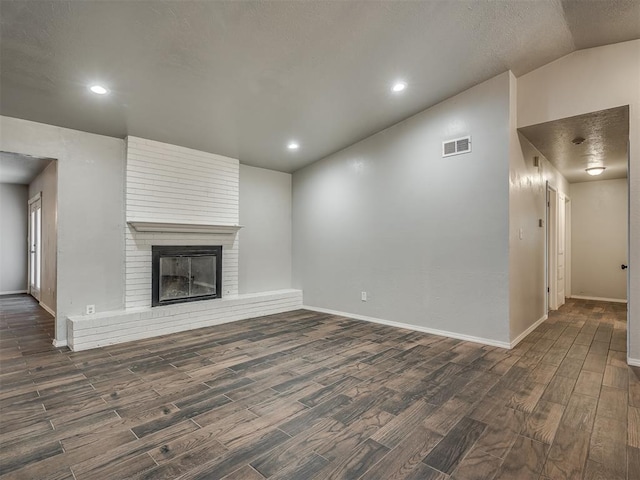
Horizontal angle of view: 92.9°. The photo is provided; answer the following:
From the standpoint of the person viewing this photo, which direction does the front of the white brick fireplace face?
facing the viewer and to the right of the viewer

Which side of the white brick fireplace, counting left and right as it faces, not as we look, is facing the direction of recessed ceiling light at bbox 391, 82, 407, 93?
front

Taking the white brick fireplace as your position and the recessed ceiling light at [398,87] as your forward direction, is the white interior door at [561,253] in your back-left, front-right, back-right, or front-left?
front-left

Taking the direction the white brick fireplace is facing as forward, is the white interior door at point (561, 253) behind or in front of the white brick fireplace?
in front
